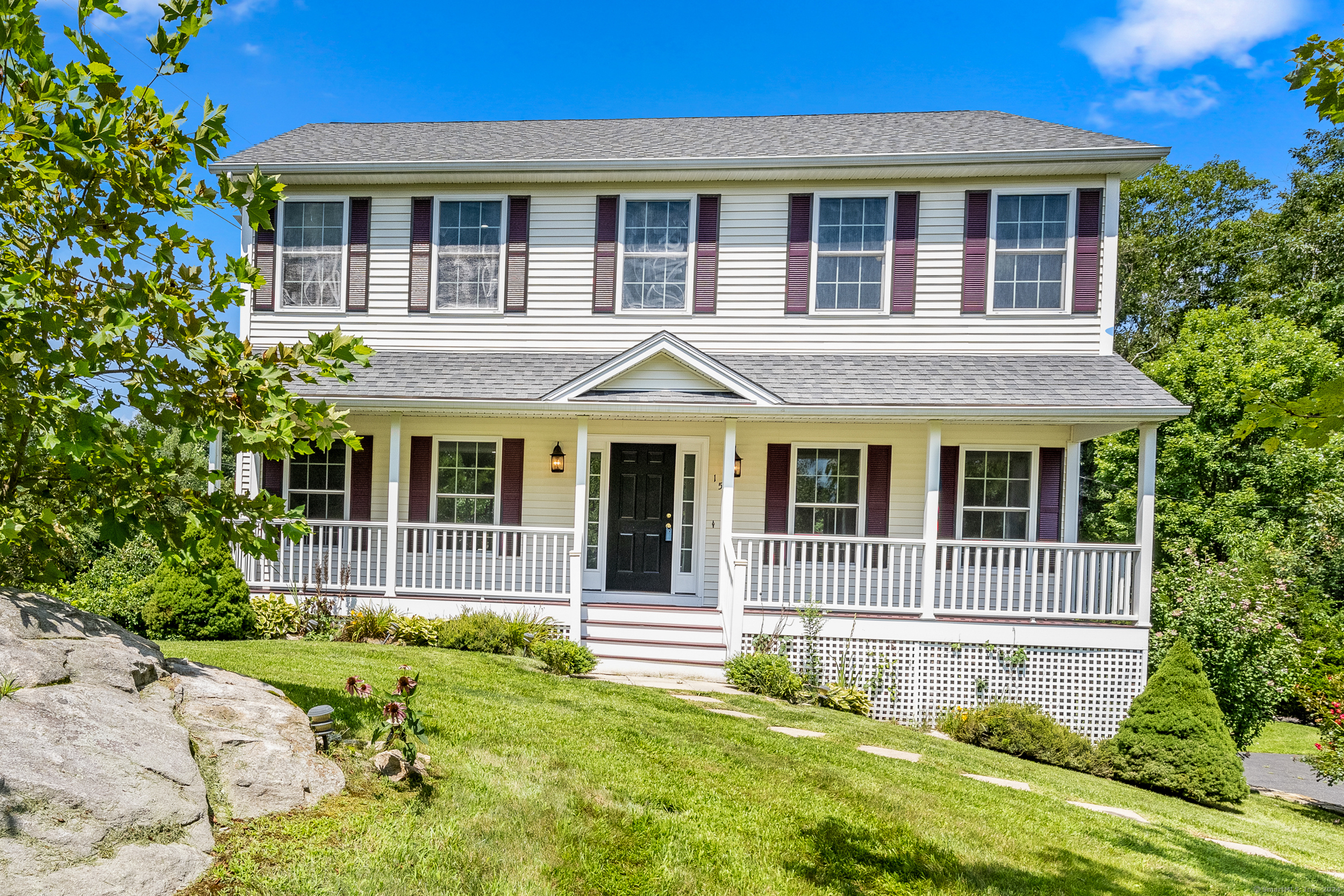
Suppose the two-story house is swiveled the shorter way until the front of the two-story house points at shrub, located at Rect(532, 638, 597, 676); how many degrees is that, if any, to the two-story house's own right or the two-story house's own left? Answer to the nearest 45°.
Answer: approximately 45° to the two-story house's own right

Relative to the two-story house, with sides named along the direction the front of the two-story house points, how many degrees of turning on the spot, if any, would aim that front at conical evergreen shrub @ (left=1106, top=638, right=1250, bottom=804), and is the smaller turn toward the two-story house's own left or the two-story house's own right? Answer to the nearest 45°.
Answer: approximately 45° to the two-story house's own left

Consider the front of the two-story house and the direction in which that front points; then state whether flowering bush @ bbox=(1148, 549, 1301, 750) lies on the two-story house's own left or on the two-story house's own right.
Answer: on the two-story house's own left

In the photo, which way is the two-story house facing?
toward the camera

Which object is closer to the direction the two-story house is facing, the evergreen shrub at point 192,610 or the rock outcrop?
the rock outcrop

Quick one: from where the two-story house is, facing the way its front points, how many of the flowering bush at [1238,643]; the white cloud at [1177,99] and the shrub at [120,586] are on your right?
1

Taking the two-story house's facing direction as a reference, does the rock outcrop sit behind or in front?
in front

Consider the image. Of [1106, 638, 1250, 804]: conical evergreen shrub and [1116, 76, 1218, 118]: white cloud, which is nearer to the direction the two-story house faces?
the conical evergreen shrub

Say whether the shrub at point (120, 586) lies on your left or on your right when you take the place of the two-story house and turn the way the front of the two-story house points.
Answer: on your right

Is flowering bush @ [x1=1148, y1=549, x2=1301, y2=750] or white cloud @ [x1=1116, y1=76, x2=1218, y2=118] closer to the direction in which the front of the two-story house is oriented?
the flowering bush

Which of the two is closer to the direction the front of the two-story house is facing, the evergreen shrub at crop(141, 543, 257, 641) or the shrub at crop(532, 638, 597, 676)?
the shrub
